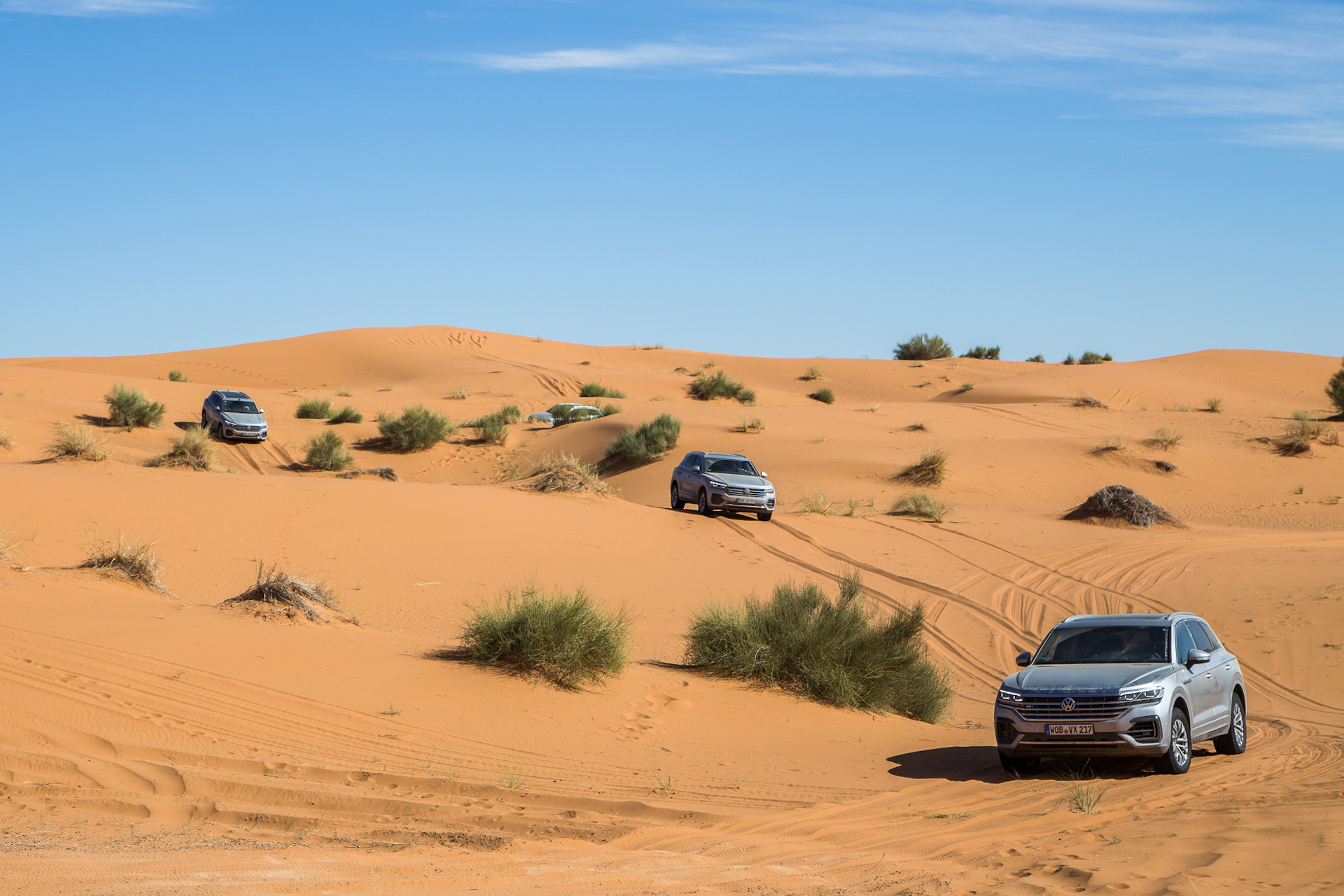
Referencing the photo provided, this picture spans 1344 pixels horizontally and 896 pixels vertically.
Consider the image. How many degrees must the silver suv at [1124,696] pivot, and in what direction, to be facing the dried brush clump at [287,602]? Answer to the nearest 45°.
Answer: approximately 45° to its right

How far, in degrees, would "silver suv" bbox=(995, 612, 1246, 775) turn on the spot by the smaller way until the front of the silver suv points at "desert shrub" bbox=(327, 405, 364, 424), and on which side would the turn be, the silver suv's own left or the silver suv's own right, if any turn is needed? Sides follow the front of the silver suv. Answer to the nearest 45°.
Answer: approximately 90° to the silver suv's own right

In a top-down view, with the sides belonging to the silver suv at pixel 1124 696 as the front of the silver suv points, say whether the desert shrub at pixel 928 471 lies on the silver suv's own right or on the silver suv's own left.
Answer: on the silver suv's own right

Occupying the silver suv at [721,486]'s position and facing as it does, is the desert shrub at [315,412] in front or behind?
behind

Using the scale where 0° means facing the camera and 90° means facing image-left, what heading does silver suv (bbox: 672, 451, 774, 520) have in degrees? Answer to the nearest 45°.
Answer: approximately 315°

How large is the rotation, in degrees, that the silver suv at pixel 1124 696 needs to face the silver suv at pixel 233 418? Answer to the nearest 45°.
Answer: approximately 90° to its right

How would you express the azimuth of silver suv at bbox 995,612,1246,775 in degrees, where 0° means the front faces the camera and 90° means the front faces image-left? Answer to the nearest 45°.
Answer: approximately 45°
